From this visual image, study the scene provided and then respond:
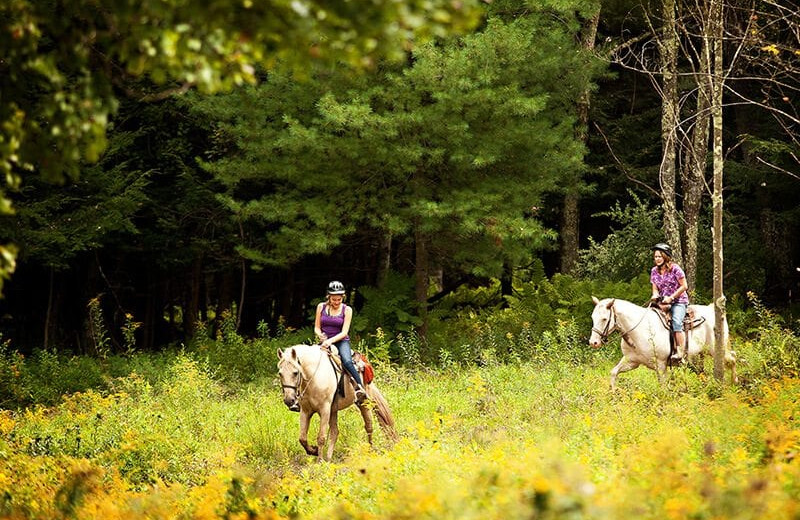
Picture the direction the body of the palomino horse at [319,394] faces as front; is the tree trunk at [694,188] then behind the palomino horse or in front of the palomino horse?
behind

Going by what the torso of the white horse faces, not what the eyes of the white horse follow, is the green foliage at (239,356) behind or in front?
in front

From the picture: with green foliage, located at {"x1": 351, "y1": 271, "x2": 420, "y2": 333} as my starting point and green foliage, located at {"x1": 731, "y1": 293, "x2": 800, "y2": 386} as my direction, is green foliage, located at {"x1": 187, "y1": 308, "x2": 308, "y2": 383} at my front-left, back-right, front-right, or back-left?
back-right

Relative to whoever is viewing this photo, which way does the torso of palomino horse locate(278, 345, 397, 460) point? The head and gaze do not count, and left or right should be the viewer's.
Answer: facing the viewer and to the left of the viewer

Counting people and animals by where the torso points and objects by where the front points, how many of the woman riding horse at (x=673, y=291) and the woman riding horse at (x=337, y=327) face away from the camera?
0

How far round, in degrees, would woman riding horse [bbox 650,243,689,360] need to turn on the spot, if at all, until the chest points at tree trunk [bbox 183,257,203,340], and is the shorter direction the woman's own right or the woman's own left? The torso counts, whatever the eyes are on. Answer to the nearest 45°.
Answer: approximately 90° to the woman's own right

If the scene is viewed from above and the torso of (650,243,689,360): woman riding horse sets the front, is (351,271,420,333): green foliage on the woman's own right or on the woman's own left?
on the woman's own right

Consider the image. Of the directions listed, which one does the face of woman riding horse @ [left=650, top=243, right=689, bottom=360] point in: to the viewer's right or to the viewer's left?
to the viewer's left

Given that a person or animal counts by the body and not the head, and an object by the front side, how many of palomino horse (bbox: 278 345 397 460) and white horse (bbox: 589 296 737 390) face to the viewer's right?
0

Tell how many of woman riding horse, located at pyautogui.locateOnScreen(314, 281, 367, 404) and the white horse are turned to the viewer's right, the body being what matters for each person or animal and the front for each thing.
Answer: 0

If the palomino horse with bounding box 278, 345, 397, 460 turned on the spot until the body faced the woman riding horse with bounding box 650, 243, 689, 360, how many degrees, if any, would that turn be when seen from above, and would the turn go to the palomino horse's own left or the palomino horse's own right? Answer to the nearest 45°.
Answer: approximately 135° to the palomino horse's own left

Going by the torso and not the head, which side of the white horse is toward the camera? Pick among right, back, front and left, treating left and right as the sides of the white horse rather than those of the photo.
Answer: left
